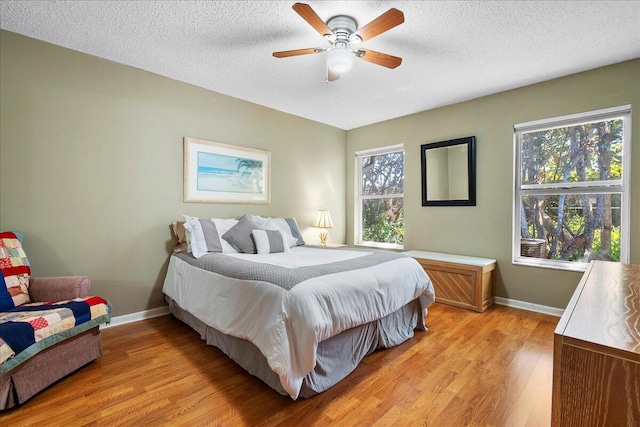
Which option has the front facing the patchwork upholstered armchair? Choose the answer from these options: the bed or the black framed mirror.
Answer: the black framed mirror

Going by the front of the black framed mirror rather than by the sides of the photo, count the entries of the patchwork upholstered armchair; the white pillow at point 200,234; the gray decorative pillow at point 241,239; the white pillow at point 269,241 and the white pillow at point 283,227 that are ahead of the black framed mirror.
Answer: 5

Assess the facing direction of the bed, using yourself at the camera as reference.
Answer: facing the viewer and to the right of the viewer

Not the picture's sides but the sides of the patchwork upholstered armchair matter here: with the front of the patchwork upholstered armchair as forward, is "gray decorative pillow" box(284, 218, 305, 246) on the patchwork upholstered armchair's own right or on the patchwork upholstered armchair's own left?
on the patchwork upholstered armchair's own left

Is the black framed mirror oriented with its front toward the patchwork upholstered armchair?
yes

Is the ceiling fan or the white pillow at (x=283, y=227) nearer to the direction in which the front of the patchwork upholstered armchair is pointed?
the ceiling fan

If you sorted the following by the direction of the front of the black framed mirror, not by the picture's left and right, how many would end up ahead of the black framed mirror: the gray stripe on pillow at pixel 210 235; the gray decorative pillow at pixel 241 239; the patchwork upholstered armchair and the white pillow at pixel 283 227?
4

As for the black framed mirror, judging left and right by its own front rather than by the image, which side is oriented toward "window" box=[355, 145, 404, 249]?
right

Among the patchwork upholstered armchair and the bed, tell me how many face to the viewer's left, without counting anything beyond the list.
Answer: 0

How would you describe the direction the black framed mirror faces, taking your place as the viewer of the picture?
facing the viewer and to the left of the viewer

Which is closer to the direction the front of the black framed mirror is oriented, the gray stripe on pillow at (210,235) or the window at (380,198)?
the gray stripe on pillow

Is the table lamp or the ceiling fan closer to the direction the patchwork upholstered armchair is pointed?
the ceiling fan

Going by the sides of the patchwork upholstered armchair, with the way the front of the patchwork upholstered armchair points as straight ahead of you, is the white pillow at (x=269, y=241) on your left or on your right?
on your left

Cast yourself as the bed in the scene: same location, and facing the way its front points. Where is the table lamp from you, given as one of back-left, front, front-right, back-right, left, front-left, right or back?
back-left

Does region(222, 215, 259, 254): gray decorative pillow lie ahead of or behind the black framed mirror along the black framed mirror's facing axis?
ahead

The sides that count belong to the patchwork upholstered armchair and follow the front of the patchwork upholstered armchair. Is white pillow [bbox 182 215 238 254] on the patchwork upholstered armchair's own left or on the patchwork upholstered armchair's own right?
on the patchwork upholstered armchair's own left
